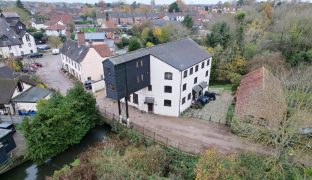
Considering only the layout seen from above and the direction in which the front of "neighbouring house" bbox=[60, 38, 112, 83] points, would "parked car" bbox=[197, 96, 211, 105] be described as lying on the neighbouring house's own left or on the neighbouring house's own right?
on the neighbouring house's own left

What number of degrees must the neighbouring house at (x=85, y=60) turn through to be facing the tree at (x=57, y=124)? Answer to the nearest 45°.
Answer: approximately 45° to its left

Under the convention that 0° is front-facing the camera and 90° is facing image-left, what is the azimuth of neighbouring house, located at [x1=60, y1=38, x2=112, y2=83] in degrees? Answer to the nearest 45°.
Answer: approximately 45°

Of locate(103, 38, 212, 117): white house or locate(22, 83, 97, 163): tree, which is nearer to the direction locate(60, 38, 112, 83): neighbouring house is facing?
the tree

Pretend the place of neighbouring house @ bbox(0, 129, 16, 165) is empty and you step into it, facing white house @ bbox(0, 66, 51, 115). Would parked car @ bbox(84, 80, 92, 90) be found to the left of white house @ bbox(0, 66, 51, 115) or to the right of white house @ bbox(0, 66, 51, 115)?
right

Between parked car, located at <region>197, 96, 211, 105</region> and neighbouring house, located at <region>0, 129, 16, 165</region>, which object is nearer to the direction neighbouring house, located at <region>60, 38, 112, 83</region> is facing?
the neighbouring house

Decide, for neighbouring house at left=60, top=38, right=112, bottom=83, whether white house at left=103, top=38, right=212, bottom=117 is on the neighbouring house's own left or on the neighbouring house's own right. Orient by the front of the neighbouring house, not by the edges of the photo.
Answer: on the neighbouring house's own left
